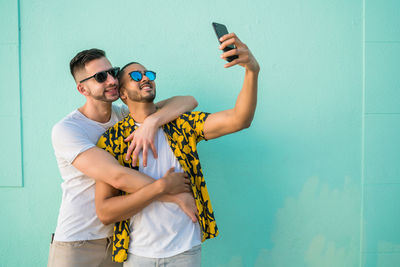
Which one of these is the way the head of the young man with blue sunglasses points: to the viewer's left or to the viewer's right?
to the viewer's right

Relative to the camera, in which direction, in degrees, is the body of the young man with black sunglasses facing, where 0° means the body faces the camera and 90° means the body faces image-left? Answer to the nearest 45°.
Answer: approximately 315°

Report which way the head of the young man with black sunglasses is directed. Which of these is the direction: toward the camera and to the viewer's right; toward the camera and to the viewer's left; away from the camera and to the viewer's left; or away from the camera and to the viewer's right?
toward the camera and to the viewer's right
